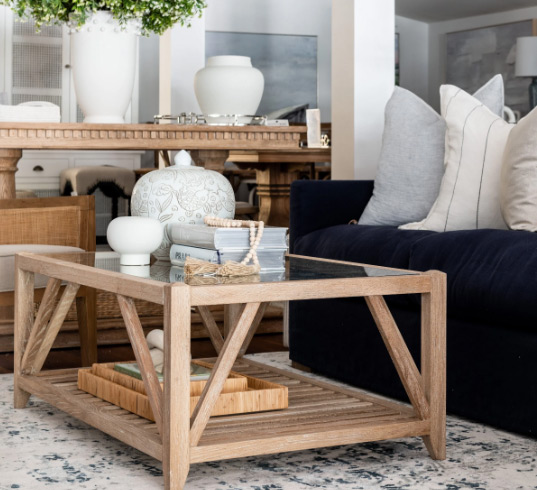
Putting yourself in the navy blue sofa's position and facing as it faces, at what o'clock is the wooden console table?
The wooden console table is roughly at 3 o'clock from the navy blue sofa.

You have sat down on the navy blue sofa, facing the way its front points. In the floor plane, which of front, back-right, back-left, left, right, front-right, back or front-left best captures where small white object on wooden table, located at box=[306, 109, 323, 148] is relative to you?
back-right

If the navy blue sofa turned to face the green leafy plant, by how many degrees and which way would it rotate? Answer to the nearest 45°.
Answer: approximately 90° to its right

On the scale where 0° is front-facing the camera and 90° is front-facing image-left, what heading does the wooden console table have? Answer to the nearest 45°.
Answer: approximately 0°

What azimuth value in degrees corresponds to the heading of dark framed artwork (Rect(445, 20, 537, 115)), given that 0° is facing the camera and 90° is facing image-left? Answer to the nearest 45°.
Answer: approximately 45°

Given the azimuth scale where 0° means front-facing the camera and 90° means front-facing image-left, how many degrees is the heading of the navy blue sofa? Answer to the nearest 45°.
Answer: approximately 45°

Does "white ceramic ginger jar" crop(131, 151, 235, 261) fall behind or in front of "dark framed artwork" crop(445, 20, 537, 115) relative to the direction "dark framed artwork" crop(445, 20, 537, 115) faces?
in front

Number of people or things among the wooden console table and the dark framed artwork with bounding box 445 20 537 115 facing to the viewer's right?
0

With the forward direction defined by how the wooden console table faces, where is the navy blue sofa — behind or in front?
in front
